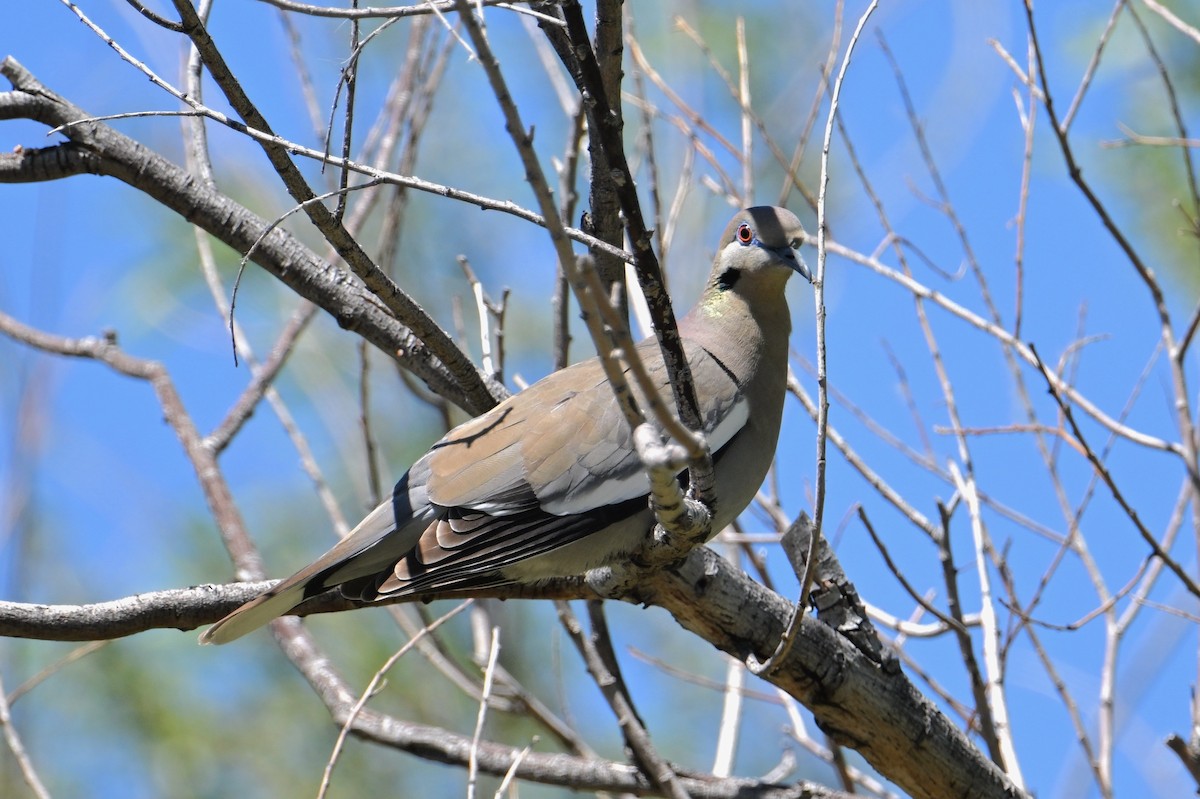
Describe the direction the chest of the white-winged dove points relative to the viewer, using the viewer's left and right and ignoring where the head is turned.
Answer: facing to the right of the viewer
